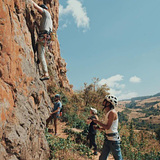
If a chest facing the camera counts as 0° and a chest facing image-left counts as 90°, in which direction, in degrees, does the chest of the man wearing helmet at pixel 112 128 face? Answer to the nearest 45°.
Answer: approximately 90°

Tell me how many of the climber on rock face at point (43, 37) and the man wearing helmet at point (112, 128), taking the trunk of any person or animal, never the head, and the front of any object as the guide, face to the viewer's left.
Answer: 2

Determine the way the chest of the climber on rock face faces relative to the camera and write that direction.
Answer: to the viewer's left
